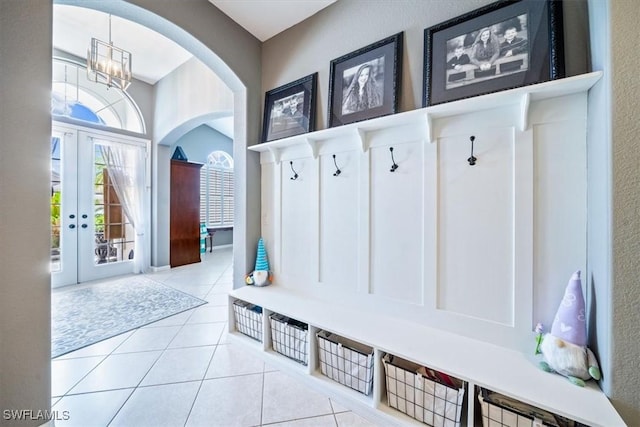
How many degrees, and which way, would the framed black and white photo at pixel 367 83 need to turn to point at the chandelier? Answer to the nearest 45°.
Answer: approximately 45° to its right

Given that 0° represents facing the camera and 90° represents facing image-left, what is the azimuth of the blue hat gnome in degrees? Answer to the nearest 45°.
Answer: approximately 0°

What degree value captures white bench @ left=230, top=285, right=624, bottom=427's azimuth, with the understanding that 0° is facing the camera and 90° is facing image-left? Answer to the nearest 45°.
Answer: approximately 45°

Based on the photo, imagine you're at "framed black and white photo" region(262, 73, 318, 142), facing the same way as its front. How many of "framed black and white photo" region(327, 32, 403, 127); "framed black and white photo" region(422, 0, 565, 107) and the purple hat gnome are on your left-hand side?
3

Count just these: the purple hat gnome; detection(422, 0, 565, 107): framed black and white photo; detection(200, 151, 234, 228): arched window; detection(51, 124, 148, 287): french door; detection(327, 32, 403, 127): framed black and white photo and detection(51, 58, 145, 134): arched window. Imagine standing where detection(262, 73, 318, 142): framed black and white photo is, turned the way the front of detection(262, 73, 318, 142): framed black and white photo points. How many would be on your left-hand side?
3

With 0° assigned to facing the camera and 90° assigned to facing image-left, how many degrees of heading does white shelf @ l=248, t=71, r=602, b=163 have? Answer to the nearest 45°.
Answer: approximately 45°

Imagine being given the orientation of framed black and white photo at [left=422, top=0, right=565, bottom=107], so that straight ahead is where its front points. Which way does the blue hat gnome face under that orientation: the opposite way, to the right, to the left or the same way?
to the left

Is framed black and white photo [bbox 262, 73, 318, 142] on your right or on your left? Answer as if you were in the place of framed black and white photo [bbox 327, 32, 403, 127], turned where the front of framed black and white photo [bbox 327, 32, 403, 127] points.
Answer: on your right

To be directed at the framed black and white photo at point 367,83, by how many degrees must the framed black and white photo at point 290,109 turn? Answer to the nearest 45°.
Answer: approximately 90° to its left

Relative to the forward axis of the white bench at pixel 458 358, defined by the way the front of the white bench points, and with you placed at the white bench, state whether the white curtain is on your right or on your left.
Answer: on your right
